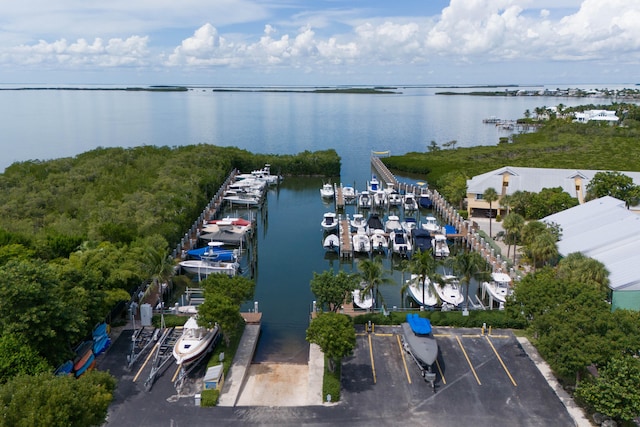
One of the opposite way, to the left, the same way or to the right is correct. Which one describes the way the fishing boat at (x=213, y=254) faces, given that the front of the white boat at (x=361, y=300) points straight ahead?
to the right

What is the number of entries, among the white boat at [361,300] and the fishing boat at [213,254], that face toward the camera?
1

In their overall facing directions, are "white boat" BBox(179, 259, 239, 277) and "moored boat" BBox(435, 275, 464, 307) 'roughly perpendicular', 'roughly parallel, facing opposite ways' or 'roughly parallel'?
roughly perpendicular

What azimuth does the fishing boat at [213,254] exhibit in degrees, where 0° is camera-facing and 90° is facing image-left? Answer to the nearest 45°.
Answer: approximately 90°

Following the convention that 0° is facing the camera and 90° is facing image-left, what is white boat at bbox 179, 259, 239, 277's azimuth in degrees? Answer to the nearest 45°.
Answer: approximately 90°
